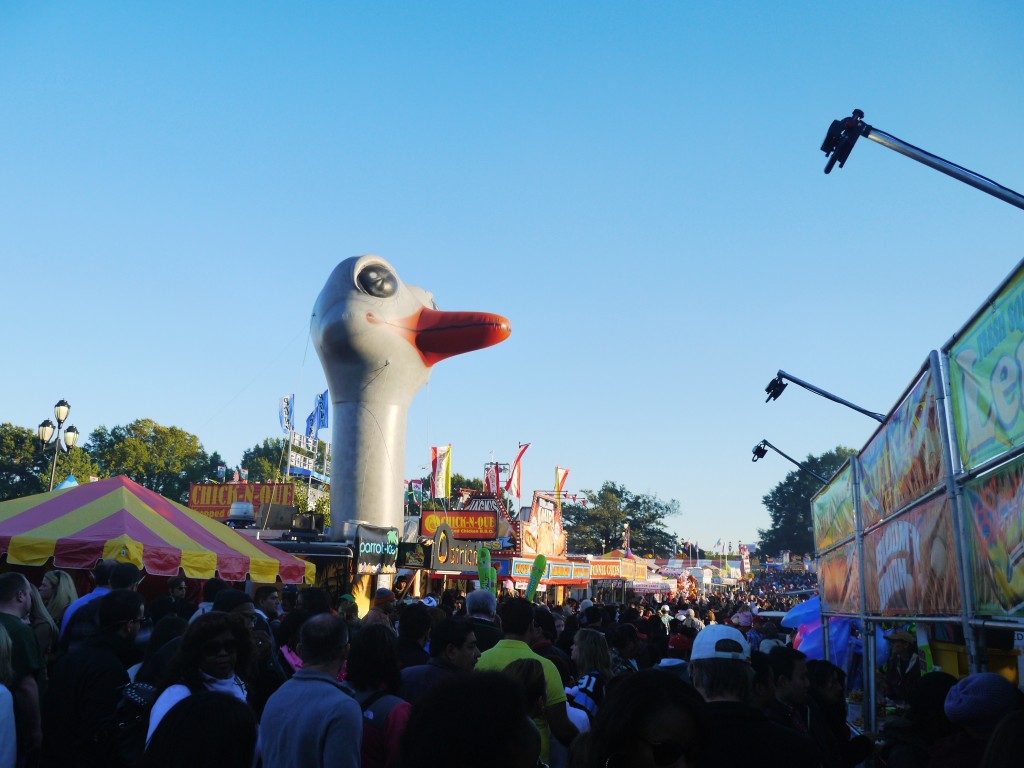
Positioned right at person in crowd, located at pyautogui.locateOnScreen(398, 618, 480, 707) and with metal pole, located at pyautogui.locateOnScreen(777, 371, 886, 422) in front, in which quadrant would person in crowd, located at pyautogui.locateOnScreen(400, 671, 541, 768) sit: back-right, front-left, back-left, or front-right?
back-right

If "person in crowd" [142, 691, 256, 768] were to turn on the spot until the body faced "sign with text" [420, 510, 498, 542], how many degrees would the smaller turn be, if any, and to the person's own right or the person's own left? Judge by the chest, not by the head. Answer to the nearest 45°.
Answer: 0° — they already face it

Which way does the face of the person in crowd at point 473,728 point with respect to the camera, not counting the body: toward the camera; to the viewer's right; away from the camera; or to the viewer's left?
away from the camera

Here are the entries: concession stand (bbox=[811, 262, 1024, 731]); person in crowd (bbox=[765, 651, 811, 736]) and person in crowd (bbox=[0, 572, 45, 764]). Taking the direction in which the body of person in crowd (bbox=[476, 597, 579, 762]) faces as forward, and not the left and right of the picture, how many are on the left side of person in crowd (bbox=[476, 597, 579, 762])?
1

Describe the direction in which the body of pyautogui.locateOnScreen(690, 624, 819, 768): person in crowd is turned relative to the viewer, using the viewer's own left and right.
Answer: facing away from the viewer

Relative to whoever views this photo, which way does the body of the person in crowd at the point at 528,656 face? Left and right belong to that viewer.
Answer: facing away from the viewer

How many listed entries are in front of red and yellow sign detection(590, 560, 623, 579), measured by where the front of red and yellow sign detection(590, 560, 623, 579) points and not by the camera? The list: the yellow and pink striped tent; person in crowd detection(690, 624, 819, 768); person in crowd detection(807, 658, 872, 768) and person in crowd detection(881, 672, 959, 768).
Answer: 4

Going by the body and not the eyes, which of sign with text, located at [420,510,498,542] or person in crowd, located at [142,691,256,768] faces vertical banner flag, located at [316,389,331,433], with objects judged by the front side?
the person in crowd

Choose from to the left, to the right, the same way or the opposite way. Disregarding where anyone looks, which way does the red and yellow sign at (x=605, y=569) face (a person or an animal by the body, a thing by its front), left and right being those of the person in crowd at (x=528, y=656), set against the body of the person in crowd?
the opposite way

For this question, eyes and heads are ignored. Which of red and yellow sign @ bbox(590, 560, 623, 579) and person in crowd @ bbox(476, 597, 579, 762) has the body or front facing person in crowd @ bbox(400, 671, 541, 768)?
the red and yellow sign

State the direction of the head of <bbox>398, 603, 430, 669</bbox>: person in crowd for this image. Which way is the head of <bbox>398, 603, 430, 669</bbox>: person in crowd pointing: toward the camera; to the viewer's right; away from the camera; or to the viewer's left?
away from the camera

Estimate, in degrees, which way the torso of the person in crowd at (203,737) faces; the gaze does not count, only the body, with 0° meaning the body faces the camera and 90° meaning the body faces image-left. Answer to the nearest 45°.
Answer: approximately 180°
